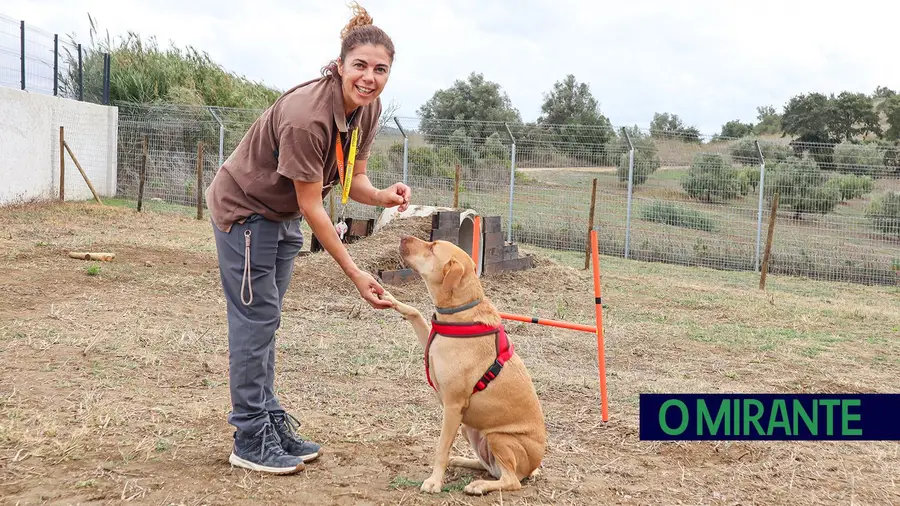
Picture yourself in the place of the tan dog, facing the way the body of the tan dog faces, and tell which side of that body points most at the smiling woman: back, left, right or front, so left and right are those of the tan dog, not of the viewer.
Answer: front

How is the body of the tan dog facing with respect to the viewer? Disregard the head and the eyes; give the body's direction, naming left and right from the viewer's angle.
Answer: facing to the left of the viewer

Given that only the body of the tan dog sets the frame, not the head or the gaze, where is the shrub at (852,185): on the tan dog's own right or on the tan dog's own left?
on the tan dog's own right

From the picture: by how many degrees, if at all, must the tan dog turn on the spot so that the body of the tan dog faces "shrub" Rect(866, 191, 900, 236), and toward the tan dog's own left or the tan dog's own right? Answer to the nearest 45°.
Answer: approximately 135° to the tan dog's own right

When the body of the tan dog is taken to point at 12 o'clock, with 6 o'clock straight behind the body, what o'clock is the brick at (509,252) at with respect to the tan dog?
The brick is roughly at 3 o'clock from the tan dog.

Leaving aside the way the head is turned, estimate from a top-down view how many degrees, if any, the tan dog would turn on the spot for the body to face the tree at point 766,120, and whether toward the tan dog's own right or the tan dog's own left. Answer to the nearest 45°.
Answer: approximately 90° to the tan dog's own right

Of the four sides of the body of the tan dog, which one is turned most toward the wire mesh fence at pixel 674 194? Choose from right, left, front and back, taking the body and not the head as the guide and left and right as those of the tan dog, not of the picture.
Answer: right

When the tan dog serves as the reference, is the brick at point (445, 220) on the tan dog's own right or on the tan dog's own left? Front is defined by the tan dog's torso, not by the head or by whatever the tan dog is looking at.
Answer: on the tan dog's own right

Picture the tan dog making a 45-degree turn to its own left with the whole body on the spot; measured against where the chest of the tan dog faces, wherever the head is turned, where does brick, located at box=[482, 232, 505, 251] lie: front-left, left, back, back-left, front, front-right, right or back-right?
back-right
